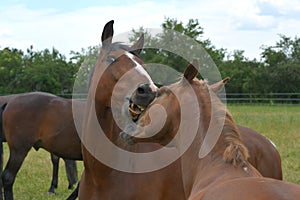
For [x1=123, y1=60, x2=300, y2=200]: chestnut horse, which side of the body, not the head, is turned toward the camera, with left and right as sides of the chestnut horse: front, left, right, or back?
left

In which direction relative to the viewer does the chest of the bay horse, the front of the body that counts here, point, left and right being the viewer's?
facing to the right of the viewer

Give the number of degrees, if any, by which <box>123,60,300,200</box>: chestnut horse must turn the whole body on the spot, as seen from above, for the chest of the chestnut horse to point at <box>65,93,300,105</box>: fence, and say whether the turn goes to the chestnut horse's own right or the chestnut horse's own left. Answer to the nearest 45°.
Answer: approximately 90° to the chestnut horse's own right

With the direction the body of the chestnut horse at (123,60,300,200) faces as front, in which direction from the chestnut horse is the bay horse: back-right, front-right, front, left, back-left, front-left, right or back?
front-right

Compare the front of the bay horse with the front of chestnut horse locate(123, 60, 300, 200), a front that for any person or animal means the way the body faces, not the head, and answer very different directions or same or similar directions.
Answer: very different directions

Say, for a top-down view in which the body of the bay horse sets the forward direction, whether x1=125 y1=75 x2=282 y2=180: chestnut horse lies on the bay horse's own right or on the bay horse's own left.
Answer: on the bay horse's own right

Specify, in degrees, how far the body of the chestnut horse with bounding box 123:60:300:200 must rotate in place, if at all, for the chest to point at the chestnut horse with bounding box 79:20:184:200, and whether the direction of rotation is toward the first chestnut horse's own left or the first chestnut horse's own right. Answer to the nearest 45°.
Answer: approximately 45° to the first chestnut horse's own right
